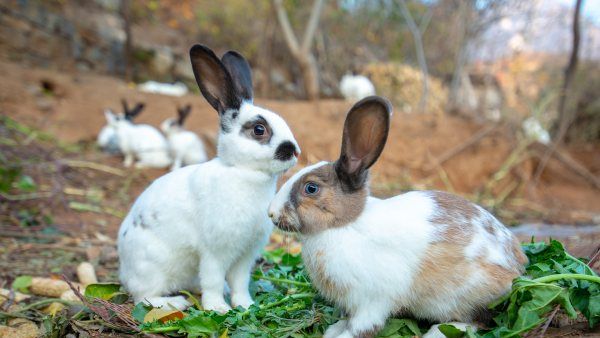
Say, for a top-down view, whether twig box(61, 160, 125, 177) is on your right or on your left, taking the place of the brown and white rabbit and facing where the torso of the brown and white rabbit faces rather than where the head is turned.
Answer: on your right

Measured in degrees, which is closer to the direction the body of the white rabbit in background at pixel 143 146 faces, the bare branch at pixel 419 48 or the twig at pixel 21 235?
the twig

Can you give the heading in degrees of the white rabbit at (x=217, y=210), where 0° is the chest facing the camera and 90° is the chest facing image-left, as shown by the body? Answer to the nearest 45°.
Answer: approximately 270°

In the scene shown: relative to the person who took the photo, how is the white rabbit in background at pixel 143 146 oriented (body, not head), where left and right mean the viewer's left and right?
facing to the left of the viewer

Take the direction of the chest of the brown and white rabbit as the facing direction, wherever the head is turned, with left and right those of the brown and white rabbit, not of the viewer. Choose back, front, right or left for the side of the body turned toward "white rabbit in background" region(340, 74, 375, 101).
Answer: right

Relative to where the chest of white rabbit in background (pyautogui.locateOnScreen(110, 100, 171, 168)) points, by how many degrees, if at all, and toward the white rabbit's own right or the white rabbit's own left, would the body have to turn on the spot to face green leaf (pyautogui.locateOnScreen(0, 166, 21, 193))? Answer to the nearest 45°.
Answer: approximately 45° to the white rabbit's own left

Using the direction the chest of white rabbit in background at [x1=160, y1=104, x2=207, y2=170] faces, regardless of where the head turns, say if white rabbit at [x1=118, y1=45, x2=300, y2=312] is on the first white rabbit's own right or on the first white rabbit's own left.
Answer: on the first white rabbit's own left

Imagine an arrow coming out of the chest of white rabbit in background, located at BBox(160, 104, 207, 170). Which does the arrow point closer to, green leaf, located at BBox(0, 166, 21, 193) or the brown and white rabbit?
the green leaf

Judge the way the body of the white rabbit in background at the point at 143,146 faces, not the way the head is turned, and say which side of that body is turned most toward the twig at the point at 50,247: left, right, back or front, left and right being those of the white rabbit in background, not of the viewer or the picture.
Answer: left

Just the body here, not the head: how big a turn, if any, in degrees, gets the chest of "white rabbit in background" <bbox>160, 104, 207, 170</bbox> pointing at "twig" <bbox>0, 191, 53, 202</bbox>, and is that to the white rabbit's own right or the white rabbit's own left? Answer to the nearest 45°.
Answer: approximately 45° to the white rabbit's own left

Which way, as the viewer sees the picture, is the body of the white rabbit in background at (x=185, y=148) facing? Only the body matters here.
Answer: to the viewer's left
